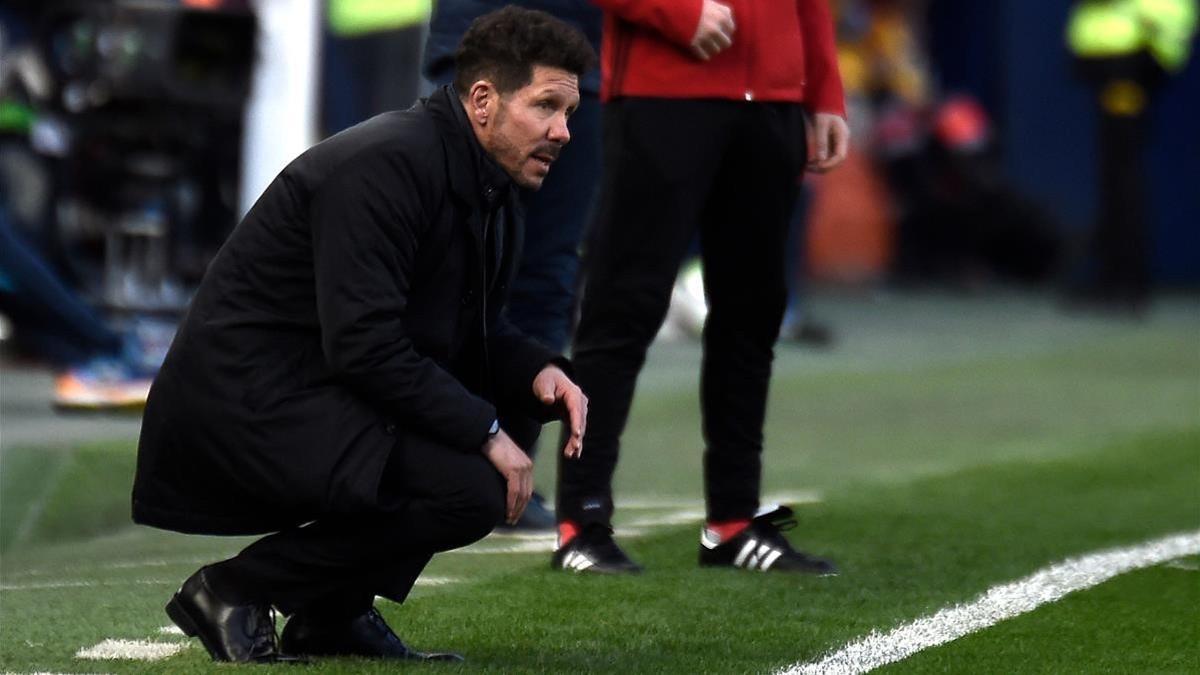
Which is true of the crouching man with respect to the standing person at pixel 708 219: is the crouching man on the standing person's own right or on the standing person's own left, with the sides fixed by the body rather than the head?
on the standing person's own right

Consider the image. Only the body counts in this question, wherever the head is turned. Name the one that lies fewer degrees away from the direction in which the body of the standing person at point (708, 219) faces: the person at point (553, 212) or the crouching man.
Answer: the crouching man
